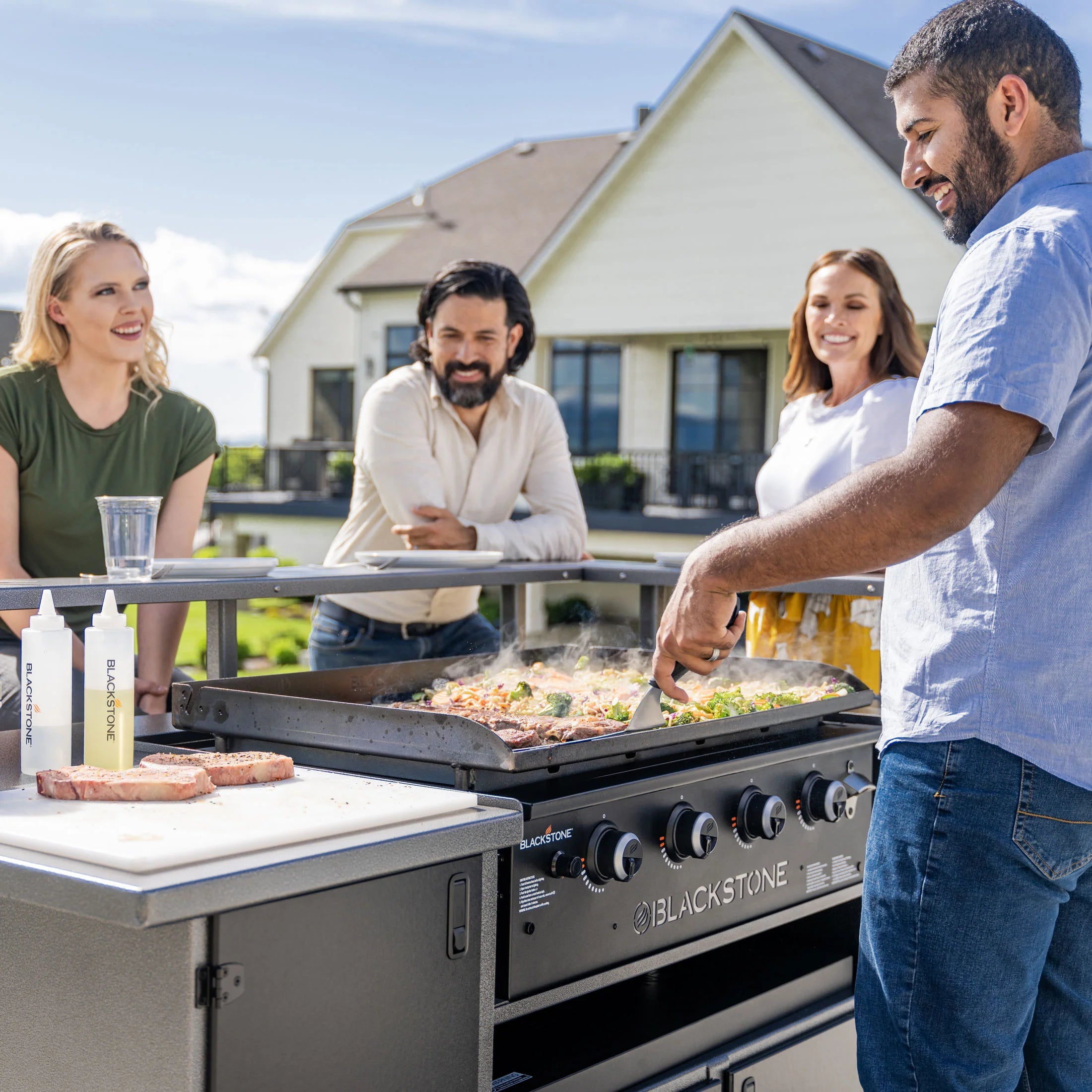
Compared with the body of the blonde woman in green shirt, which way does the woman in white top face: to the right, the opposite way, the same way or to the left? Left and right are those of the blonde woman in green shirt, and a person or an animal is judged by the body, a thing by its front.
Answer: to the right

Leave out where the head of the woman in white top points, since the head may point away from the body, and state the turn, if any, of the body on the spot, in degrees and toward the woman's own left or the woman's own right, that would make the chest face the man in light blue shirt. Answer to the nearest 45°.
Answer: approximately 45° to the woman's own left

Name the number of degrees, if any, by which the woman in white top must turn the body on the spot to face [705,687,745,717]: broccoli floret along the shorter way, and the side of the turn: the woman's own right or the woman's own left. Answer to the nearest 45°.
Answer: approximately 45° to the woman's own left

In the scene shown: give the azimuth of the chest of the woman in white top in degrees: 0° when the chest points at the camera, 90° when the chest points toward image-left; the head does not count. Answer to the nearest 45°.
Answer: approximately 45°

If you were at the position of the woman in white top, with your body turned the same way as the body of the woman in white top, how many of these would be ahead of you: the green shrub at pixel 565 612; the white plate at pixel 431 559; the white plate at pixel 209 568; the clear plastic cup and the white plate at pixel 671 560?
4

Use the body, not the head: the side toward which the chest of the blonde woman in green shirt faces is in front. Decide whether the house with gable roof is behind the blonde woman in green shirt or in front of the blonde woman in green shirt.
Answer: behind

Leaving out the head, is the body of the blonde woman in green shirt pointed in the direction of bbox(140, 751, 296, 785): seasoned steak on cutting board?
yes

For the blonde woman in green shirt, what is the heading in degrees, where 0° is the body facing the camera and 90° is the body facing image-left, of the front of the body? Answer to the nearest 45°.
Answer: approximately 0°

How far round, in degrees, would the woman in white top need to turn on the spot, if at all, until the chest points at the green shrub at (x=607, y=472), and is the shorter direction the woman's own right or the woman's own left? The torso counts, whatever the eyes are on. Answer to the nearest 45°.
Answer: approximately 135° to the woman's own right

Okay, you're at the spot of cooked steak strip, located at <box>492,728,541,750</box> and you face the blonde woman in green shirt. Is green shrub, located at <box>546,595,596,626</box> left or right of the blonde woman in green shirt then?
right

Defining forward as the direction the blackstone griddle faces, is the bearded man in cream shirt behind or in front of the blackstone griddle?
behind

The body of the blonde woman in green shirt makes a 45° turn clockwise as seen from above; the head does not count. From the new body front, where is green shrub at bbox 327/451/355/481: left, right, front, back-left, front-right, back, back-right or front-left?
back-right

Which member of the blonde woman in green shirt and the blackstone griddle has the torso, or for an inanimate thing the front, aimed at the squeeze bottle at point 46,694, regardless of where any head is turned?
the blonde woman in green shirt
